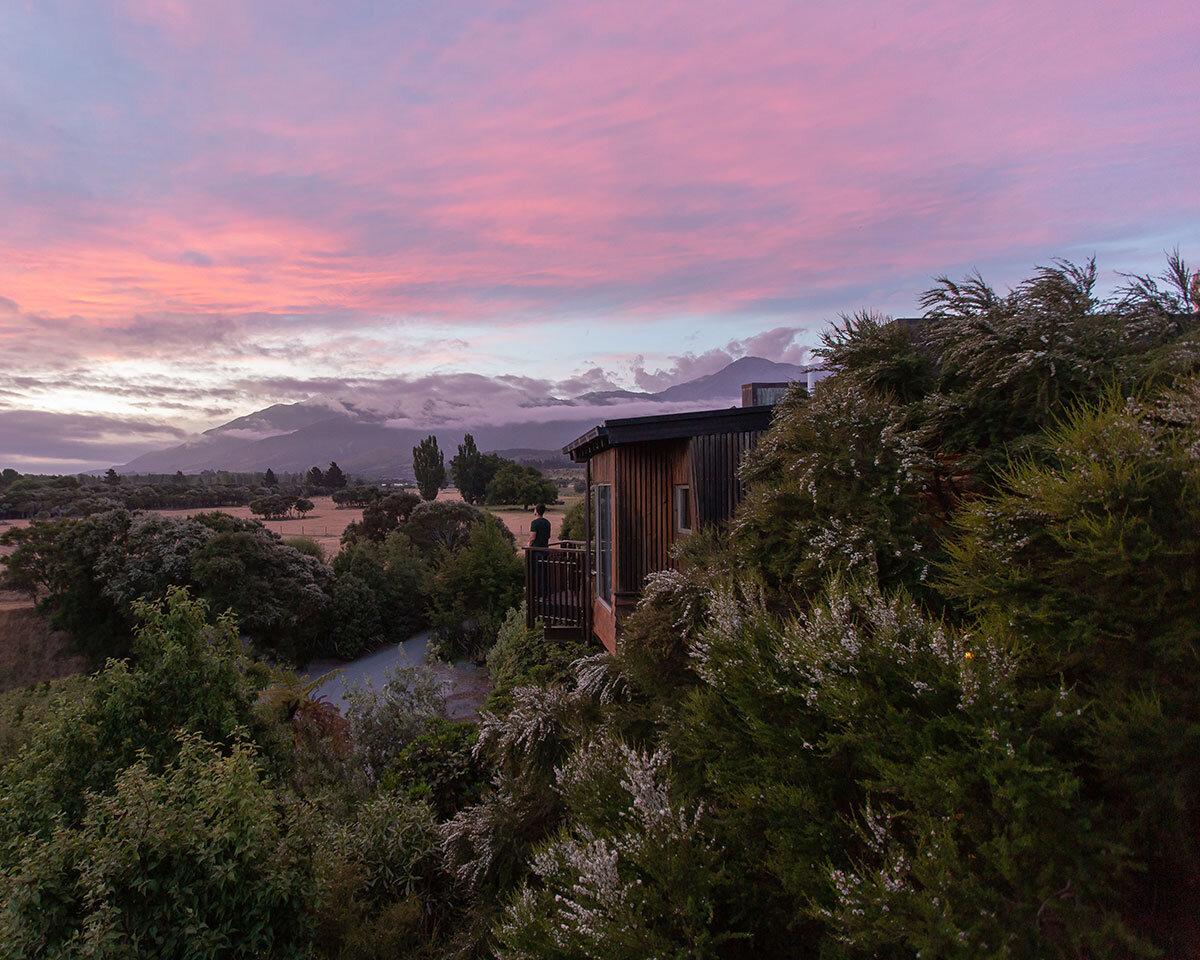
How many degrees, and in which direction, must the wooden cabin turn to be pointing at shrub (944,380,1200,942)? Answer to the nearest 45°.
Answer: approximately 90° to its left

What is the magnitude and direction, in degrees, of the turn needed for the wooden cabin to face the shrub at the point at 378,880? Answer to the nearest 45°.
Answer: approximately 45° to its left

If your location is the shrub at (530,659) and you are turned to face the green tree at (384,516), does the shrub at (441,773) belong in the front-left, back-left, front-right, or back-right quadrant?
back-left

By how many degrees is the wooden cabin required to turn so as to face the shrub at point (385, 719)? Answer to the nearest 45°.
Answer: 0° — it already faces it

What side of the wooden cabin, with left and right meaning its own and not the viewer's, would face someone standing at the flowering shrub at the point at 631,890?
left

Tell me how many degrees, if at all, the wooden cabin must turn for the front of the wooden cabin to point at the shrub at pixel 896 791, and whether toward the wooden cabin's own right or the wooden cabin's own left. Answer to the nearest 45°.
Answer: approximately 90° to the wooden cabin's own left

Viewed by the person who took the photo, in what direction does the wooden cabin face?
facing to the left of the viewer
